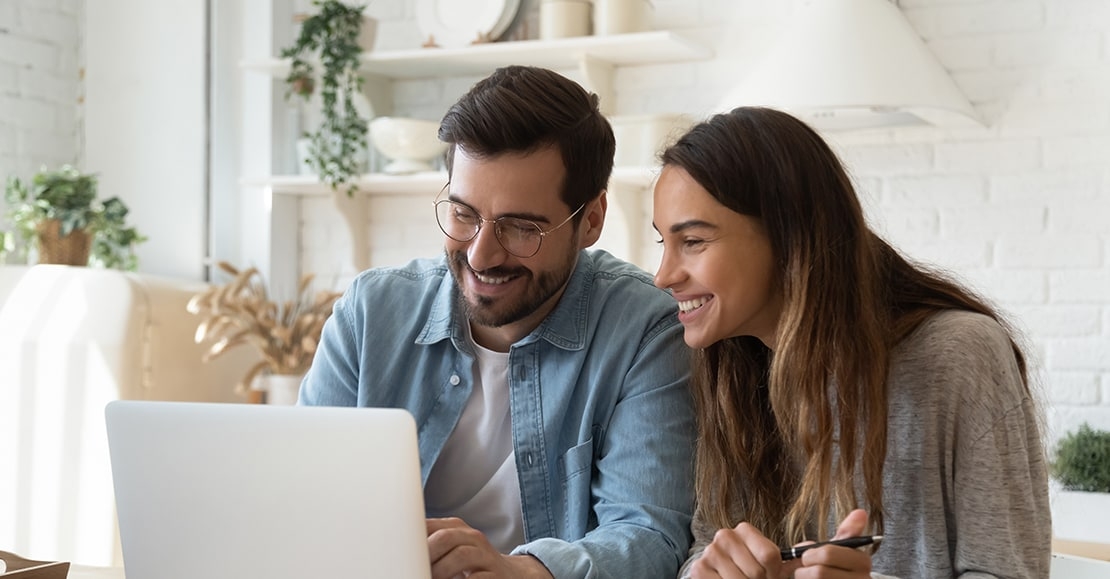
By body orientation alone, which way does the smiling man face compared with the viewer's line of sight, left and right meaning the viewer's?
facing the viewer and to the left of the viewer

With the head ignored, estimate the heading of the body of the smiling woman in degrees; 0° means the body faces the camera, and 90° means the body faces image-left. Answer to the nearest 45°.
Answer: approximately 45°

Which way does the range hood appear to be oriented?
toward the camera

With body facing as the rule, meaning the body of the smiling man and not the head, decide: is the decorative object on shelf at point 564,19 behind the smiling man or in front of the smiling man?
behind

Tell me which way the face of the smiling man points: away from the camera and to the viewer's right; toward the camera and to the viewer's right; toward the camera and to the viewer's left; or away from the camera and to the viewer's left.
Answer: toward the camera and to the viewer's left

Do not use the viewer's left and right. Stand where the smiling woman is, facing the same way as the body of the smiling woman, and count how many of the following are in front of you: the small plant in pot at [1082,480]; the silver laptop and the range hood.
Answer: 1

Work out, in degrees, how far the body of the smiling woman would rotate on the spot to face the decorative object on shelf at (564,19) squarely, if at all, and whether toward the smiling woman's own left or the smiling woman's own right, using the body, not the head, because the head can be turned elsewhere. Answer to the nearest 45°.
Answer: approximately 90° to the smiling woman's own right

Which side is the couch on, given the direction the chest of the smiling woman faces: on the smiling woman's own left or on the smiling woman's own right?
on the smiling woman's own right

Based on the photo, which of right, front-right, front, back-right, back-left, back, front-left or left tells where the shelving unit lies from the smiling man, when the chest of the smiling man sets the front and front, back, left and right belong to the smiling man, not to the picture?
back-right

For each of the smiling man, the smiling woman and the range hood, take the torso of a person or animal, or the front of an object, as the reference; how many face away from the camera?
0
